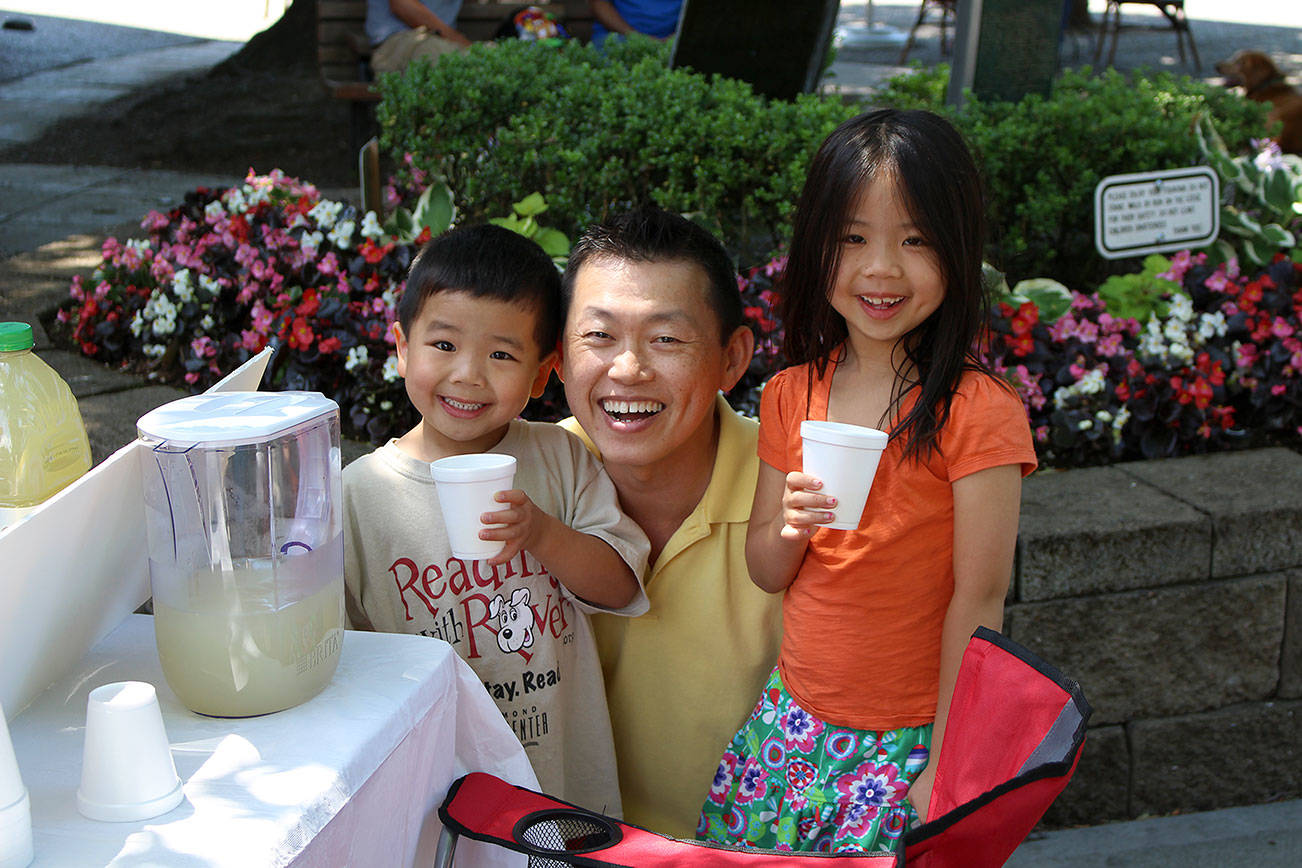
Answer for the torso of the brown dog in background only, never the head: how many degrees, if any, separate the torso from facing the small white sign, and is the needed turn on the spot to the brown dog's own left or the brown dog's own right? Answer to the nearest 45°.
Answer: approximately 90° to the brown dog's own left

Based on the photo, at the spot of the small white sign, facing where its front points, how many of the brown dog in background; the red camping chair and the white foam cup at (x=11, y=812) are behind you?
1

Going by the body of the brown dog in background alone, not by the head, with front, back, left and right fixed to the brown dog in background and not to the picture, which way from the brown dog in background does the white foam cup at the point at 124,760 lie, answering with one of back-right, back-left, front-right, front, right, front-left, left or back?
left

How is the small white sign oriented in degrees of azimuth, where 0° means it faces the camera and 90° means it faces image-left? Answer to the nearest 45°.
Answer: approximately 0°

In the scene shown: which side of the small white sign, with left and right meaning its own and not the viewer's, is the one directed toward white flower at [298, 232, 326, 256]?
right

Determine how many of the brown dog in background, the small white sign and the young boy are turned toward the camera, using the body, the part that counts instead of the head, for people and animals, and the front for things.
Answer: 2

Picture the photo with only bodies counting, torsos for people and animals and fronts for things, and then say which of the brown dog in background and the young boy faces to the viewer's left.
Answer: the brown dog in background

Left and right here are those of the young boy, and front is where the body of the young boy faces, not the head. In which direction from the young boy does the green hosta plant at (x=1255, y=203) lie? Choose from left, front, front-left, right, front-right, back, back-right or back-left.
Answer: back-left

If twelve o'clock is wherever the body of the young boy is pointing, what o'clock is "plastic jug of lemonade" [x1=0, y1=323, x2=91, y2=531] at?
The plastic jug of lemonade is roughly at 2 o'clock from the young boy.

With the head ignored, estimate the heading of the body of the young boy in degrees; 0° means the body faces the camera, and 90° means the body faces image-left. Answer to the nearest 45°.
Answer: approximately 0°

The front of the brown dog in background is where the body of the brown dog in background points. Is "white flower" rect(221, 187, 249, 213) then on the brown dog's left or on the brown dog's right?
on the brown dog's left

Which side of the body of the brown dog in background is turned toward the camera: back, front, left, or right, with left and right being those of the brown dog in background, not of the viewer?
left
